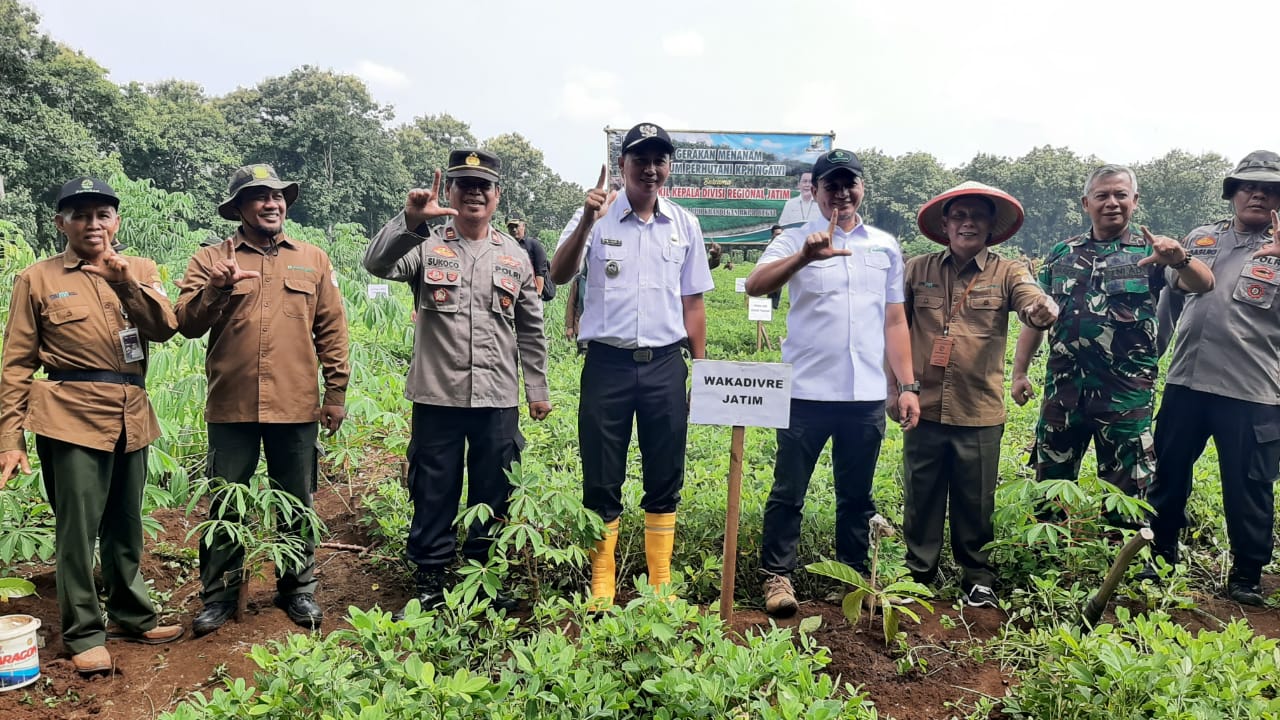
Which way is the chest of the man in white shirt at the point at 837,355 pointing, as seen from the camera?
toward the camera

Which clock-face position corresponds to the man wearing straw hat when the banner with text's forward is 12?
The man wearing straw hat is roughly at 12 o'clock from the banner with text.

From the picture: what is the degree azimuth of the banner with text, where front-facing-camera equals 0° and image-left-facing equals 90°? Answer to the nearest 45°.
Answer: approximately 0°

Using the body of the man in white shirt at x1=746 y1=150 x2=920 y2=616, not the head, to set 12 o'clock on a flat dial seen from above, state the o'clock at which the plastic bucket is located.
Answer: The plastic bucket is roughly at 2 o'clock from the man in white shirt.

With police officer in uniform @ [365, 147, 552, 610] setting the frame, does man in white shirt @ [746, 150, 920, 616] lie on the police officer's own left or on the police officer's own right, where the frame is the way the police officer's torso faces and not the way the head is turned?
on the police officer's own left

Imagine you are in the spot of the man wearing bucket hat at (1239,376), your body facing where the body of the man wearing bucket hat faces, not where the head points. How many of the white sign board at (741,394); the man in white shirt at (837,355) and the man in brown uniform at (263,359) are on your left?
0

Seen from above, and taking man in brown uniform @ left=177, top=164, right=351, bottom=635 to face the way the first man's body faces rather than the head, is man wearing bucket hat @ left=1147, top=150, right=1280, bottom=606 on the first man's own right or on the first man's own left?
on the first man's own left

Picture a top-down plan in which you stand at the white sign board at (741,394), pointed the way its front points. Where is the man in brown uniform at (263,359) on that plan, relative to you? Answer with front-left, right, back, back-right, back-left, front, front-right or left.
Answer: right

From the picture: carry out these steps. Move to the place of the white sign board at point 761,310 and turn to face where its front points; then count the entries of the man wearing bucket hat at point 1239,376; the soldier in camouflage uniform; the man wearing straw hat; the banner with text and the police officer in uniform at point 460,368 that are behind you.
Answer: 1

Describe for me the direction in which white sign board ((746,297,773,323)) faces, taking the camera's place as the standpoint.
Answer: facing the viewer

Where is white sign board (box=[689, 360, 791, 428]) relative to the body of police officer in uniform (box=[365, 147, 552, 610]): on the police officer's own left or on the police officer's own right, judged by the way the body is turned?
on the police officer's own left

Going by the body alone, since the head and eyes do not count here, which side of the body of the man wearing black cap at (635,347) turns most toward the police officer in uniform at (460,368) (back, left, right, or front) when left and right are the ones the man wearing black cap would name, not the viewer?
right

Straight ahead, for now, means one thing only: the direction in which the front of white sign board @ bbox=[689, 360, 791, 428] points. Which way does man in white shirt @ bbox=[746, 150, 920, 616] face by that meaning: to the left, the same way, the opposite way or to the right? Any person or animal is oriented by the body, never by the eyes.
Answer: the same way

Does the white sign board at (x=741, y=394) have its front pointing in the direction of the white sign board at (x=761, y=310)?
no

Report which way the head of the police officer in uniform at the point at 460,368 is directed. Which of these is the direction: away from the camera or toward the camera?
toward the camera

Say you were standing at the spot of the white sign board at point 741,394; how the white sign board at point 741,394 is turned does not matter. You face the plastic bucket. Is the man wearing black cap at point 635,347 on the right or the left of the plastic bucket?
right

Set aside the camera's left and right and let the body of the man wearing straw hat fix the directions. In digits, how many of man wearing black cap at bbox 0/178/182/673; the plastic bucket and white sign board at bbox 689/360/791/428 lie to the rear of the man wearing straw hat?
0

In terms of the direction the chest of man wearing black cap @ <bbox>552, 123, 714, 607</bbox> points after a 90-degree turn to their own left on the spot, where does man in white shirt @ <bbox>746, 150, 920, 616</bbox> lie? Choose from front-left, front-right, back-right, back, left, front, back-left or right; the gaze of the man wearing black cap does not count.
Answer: front

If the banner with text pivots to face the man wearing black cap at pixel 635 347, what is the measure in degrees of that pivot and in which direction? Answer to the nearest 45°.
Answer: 0° — it already faces them

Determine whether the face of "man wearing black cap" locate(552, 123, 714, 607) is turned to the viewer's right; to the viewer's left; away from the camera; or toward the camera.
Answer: toward the camera
